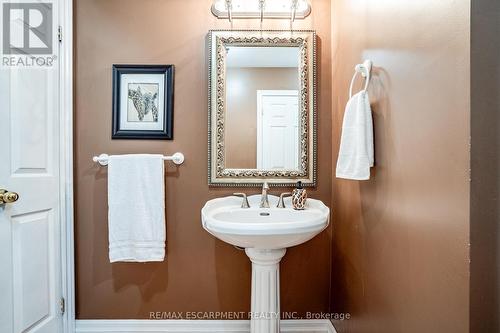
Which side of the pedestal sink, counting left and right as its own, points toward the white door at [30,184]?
right

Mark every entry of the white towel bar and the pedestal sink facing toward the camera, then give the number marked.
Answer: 2

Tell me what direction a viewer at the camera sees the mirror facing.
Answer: facing the viewer

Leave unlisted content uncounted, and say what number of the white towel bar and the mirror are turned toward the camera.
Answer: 2

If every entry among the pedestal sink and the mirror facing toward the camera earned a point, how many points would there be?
2

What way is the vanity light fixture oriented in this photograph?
toward the camera
